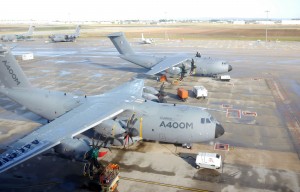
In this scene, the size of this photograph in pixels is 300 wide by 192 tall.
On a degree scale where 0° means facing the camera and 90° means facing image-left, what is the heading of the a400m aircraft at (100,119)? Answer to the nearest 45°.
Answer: approximately 315°

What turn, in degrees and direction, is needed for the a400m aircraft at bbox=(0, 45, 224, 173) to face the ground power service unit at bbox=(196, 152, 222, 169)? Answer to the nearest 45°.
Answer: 0° — it already faces it
